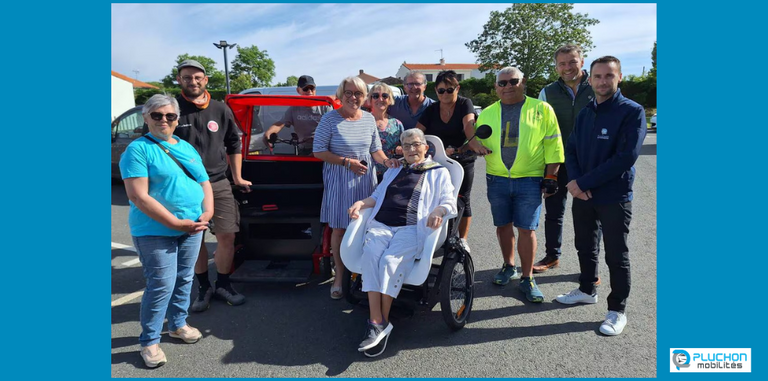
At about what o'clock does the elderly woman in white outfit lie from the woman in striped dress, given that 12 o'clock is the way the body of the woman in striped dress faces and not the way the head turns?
The elderly woman in white outfit is roughly at 11 o'clock from the woman in striped dress.

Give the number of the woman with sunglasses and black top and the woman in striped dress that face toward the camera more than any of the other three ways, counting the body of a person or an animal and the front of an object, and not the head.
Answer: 2

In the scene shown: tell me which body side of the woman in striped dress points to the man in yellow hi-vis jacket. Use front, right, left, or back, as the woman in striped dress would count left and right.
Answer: left

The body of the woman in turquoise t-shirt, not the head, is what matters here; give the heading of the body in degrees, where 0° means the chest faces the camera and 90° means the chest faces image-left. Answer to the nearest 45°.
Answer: approximately 315°

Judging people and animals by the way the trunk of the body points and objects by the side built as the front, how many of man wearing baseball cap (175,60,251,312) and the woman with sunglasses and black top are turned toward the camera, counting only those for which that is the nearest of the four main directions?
2

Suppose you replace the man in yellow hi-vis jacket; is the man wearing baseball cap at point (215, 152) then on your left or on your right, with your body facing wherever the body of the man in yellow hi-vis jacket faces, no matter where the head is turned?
on your right

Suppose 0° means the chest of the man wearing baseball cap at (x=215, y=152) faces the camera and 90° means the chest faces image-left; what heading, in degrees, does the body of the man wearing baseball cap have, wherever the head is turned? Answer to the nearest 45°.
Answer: approximately 0°
